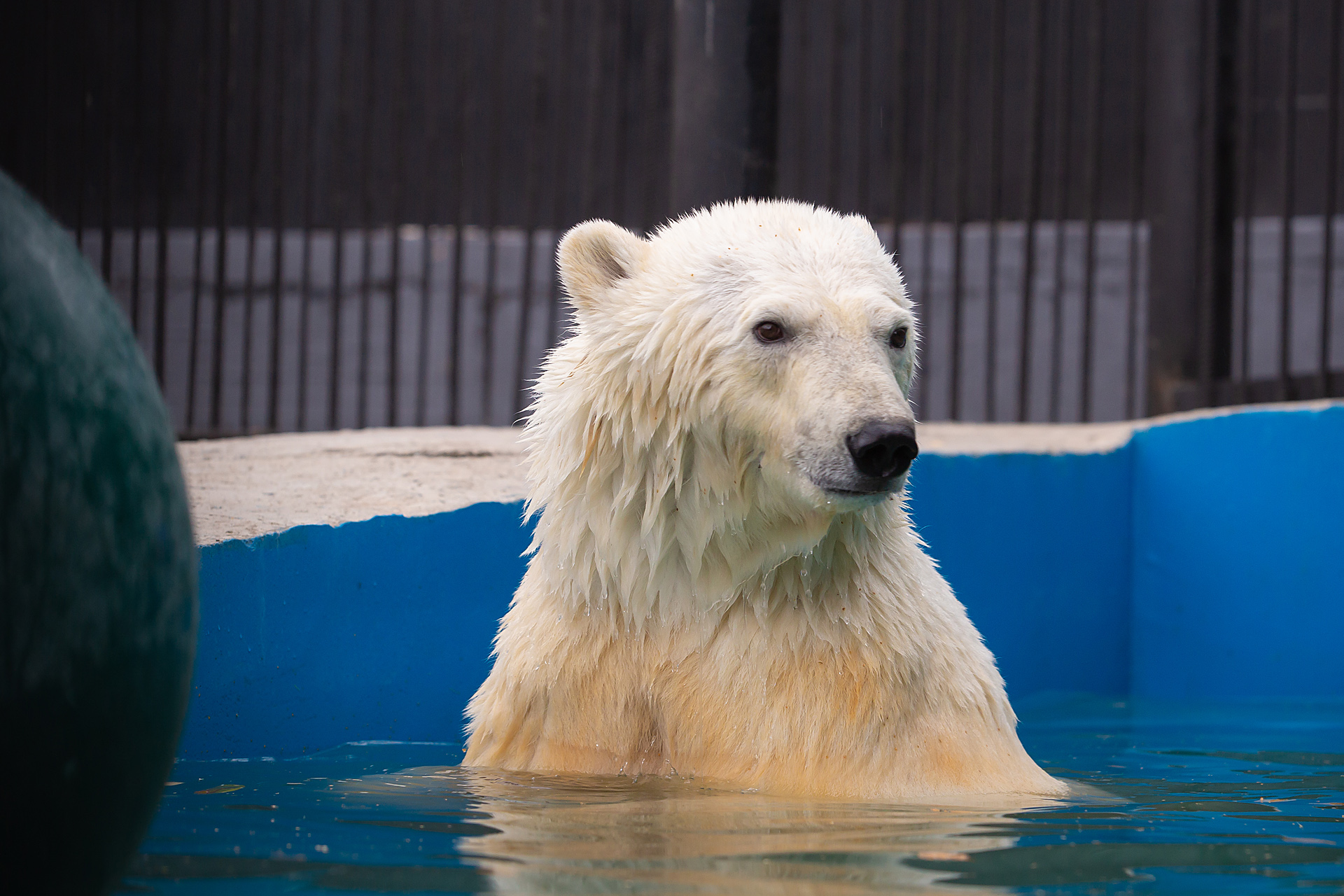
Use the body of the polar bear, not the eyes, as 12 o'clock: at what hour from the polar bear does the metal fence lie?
The metal fence is roughly at 7 o'clock from the polar bear.

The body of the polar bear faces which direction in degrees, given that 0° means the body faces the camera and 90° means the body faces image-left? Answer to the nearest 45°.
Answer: approximately 315°

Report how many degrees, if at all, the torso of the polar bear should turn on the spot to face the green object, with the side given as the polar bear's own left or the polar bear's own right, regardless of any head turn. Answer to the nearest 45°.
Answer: approximately 90° to the polar bear's own right

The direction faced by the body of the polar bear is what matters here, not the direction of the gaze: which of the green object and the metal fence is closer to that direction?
the green object
